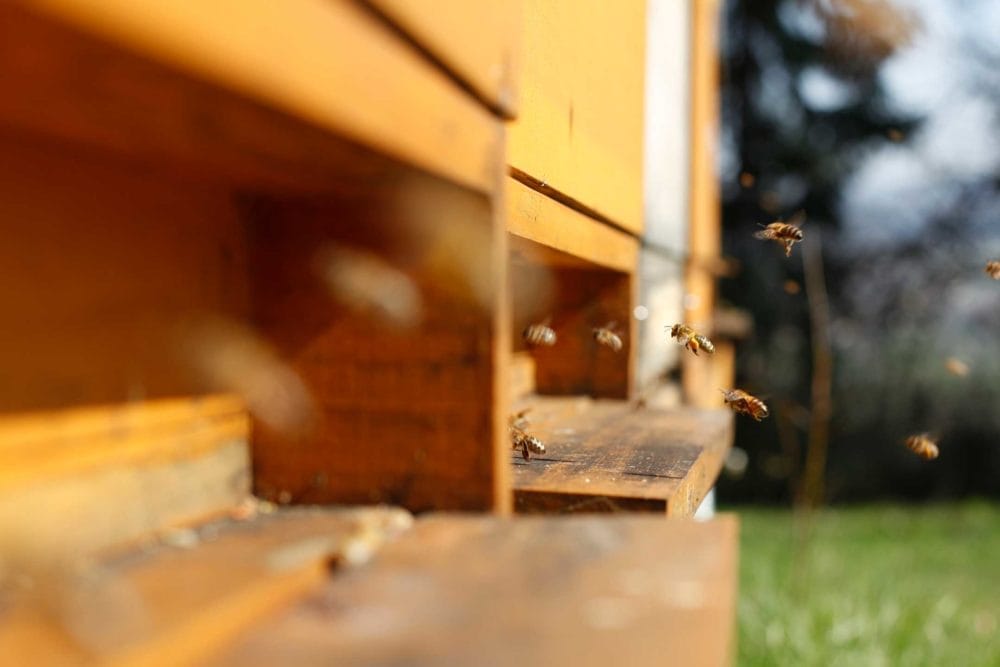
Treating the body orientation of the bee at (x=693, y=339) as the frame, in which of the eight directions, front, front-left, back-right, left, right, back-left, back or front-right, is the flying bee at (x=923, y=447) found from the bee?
back-right

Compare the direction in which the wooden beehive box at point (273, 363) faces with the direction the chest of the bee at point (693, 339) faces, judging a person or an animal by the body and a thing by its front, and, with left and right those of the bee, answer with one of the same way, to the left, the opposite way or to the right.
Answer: the opposite way

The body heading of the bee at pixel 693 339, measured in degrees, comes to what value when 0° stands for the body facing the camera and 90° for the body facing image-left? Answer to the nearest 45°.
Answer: approximately 90°

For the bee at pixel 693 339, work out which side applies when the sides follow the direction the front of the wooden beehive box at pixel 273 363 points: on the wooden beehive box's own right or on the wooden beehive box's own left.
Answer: on the wooden beehive box's own left

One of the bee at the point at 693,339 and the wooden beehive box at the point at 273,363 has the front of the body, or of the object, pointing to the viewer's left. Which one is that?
the bee

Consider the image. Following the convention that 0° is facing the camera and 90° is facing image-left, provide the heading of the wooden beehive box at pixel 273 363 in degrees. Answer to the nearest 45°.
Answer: approximately 315°
